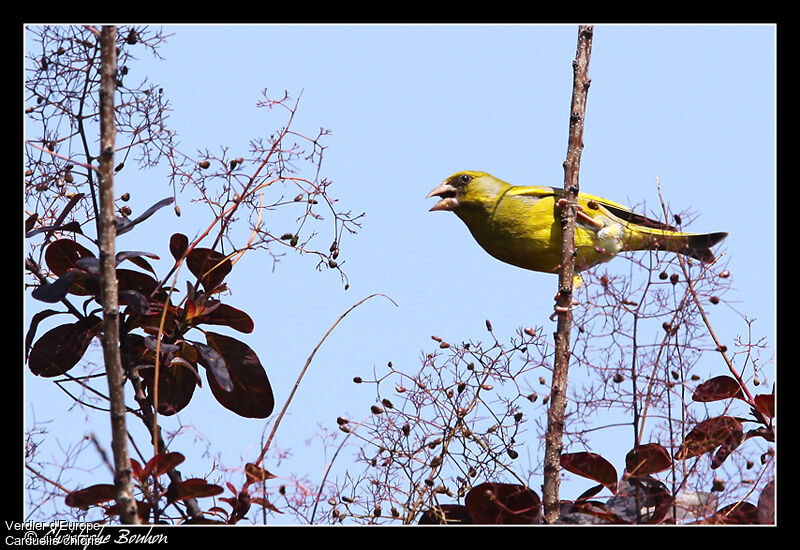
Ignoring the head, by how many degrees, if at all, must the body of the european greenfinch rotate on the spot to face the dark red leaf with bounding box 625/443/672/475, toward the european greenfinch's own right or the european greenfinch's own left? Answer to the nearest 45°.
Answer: approximately 90° to the european greenfinch's own left

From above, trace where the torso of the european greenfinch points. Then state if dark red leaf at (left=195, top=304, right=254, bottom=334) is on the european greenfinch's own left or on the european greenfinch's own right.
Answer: on the european greenfinch's own left

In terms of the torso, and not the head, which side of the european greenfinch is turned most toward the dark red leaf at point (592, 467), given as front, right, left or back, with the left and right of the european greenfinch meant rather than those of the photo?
left

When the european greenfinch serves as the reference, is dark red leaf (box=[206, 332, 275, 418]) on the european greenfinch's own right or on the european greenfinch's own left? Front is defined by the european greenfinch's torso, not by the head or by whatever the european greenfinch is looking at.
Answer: on the european greenfinch's own left

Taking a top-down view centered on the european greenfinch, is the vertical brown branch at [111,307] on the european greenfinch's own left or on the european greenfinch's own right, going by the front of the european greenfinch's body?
on the european greenfinch's own left

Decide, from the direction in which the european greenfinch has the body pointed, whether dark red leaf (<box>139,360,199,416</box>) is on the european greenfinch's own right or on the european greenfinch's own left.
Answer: on the european greenfinch's own left

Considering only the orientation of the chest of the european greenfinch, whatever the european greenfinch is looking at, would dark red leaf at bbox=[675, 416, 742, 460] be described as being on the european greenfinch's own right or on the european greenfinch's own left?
on the european greenfinch's own left

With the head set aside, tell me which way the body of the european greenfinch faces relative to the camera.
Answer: to the viewer's left
